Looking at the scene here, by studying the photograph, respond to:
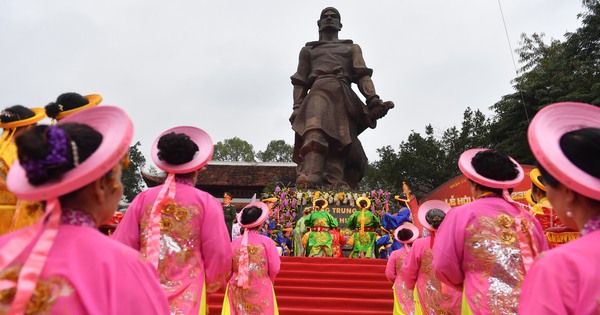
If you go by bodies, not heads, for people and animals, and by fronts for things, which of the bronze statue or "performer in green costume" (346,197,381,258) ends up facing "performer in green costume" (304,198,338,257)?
the bronze statue

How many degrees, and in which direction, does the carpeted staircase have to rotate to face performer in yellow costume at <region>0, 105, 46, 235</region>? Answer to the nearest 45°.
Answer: approximately 45° to its right

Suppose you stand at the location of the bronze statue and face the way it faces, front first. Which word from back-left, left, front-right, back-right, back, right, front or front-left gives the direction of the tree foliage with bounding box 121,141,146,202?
back-right

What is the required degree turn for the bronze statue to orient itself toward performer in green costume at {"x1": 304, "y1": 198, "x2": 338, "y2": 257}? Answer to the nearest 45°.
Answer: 0° — it already faces them

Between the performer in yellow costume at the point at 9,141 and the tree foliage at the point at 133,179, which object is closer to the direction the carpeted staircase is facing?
the performer in yellow costume

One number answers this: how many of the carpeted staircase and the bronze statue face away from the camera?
0

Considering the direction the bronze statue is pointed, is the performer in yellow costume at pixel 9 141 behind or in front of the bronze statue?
in front

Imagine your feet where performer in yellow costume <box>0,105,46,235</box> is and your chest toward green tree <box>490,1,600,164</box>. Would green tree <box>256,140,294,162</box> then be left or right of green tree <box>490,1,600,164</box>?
left
